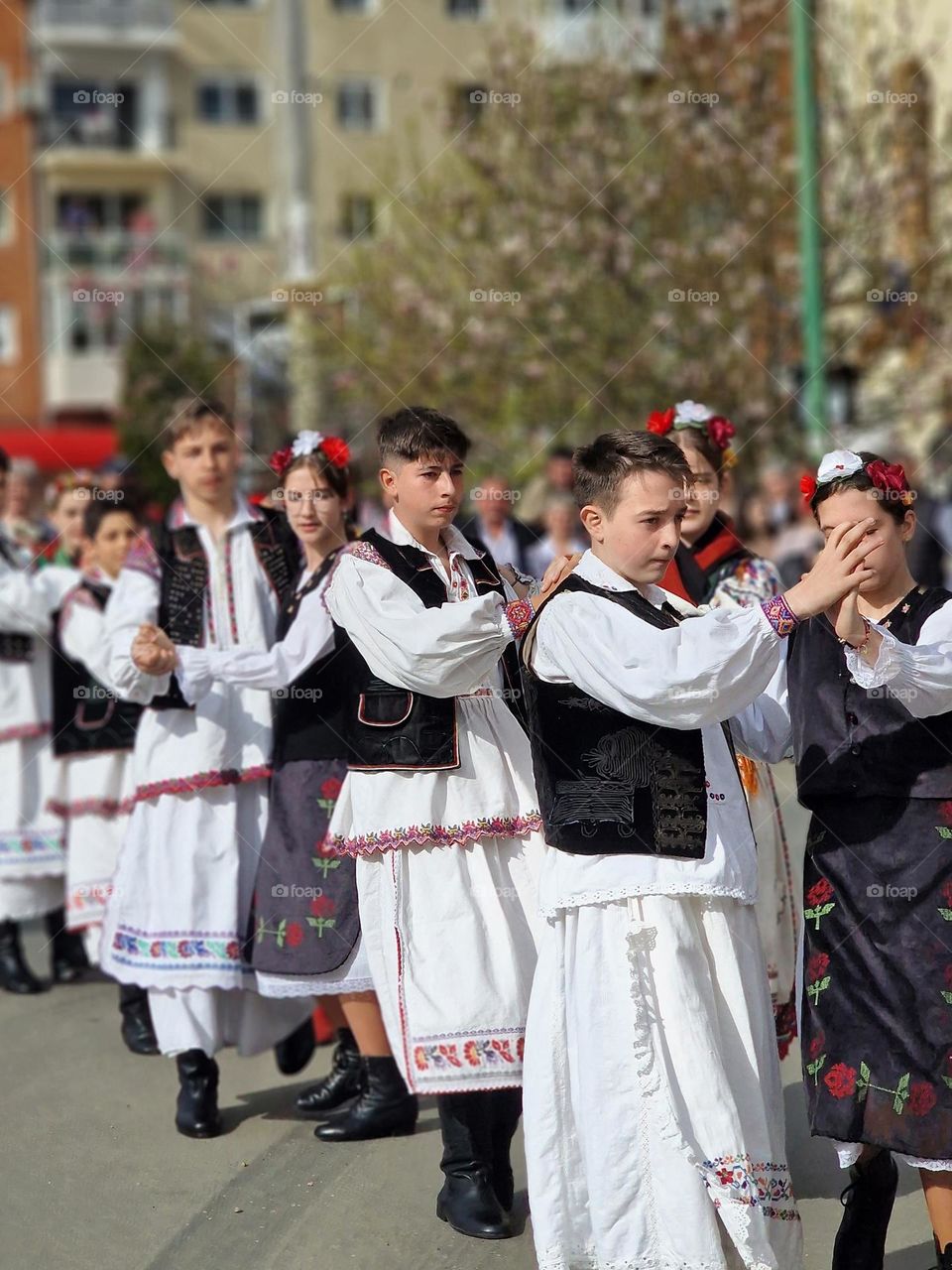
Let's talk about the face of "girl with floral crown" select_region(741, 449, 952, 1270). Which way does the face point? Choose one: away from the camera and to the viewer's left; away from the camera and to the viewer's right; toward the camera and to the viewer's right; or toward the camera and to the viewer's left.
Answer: toward the camera and to the viewer's left

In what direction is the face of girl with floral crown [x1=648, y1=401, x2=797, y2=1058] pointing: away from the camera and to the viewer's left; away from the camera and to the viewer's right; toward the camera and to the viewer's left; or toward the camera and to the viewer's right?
toward the camera and to the viewer's left

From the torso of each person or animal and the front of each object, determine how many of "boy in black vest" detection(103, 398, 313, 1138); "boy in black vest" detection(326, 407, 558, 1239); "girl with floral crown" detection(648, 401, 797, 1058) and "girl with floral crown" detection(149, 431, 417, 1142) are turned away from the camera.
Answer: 0

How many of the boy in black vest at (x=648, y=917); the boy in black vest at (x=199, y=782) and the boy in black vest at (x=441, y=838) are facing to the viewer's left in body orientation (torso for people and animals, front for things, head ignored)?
0

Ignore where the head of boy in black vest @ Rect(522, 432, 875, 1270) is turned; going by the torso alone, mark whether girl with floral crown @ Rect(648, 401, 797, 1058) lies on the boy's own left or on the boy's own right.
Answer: on the boy's own left

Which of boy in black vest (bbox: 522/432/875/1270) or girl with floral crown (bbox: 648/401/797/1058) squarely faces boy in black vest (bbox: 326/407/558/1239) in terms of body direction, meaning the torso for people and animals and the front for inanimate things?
the girl with floral crown

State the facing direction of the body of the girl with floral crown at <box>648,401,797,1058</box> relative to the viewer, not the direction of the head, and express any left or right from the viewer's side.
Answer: facing the viewer and to the left of the viewer

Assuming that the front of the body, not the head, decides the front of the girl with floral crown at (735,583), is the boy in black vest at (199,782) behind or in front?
in front

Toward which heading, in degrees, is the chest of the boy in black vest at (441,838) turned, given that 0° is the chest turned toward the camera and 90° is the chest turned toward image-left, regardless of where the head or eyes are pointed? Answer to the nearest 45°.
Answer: approximately 315°

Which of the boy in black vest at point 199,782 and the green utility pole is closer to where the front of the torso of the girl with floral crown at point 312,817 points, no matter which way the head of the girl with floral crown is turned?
the boy in black vest

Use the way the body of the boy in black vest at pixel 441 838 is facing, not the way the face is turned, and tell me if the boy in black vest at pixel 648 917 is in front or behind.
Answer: in front

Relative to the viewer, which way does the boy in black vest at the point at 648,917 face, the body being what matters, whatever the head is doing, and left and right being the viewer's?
facing the viewer and to the right of the viewer
